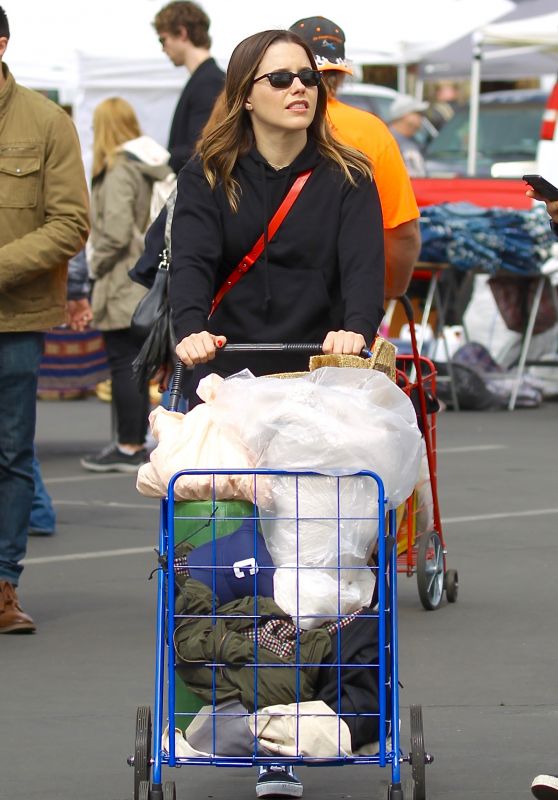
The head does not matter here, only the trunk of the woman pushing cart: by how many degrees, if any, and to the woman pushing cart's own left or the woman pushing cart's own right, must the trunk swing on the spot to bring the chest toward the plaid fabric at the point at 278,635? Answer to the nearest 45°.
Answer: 0° — they already face it

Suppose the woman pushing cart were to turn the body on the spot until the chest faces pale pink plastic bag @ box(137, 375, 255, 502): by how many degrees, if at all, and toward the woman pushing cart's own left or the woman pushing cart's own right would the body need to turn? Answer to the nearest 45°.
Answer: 0° — they already face it

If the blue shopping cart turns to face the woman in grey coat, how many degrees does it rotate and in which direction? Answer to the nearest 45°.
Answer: approximately 180°

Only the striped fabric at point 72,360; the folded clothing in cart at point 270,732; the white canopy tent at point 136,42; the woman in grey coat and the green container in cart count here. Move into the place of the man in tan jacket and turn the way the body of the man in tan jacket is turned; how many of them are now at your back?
3

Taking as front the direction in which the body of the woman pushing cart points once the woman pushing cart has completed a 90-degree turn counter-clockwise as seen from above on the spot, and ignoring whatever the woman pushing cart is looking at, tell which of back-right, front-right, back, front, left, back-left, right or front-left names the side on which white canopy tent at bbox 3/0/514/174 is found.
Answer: left

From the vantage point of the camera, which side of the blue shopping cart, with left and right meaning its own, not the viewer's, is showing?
front

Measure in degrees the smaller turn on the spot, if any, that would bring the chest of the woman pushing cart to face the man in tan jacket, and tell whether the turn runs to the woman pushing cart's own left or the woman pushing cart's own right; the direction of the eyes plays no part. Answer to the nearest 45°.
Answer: approximately 135° to the woman pushing cart's own right

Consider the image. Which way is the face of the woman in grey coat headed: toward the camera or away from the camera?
away from the camera

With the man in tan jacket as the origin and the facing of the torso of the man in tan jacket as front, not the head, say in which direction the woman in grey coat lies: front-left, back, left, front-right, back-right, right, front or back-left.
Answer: back

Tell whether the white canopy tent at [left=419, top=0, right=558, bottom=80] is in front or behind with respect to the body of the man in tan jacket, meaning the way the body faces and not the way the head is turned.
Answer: behind

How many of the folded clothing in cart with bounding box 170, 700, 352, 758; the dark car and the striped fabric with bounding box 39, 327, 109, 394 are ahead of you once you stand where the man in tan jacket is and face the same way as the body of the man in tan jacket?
1

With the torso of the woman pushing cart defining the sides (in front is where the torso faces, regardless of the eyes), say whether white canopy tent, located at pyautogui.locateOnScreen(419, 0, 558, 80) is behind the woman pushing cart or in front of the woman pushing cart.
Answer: behind

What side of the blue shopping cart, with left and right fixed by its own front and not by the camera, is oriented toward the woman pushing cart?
back

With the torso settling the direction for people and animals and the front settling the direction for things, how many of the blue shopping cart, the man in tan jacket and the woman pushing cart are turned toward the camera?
3

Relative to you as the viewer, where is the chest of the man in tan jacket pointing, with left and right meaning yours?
facing the viewer
